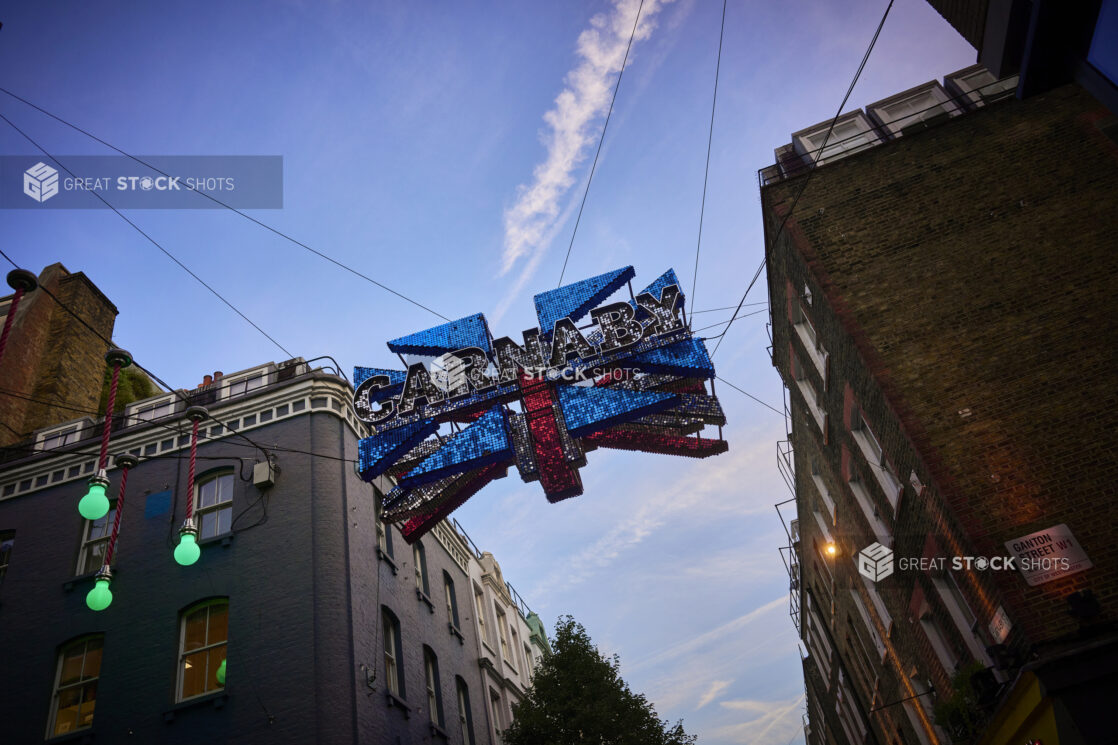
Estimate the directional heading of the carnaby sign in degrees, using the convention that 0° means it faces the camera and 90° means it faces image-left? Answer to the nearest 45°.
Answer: approximately 0°

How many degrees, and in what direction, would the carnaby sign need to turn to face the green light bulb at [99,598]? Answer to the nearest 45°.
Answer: approximately 90° to its right

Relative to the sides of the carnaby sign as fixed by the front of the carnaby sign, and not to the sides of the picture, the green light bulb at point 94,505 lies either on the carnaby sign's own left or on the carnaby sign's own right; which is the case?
on the carnaby sign's own right

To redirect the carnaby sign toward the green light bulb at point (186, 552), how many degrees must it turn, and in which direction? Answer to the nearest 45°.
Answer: approximately 90° to its right

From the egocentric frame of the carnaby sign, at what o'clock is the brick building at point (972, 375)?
The brick building is roughly at 9 o'clock from the carnaby sign.

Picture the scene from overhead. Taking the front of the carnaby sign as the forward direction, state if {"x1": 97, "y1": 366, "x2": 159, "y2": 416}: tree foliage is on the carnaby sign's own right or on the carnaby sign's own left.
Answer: on the carnaby sign's own right
